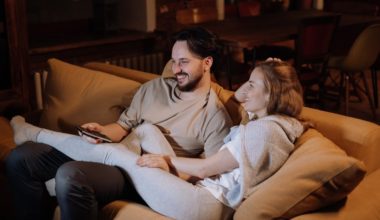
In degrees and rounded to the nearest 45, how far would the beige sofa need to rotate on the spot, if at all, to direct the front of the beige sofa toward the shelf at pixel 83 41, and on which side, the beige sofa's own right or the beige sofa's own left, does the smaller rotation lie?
approximately 90° to the beige sofa's own right

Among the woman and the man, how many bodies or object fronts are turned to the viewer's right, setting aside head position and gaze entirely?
0

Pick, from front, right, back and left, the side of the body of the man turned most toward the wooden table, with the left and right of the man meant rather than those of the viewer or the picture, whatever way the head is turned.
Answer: back

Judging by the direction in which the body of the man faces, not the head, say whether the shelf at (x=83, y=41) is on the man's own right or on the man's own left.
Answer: on the man's own right

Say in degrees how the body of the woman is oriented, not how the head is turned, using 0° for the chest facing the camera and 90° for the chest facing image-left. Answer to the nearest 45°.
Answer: approximately 90°

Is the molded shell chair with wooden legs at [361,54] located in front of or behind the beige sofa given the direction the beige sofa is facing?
behind

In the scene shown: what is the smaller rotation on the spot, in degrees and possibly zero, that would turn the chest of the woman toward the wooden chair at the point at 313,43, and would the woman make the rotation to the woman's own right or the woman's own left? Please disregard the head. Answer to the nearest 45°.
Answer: approximately 135° to the woman's own right

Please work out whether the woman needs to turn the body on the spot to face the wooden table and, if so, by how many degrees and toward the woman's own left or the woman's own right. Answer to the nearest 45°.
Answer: approximately 90° to the woman's own right

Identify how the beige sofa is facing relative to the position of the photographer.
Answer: facing the viewer and to the left of the viewer

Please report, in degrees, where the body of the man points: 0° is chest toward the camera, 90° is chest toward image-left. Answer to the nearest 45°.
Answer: approximately 45°

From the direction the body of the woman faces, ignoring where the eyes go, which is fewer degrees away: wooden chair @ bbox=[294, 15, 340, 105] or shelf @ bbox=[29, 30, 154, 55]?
the shelf

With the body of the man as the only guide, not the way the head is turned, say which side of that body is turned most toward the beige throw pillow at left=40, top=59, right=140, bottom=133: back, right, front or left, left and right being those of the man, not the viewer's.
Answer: right

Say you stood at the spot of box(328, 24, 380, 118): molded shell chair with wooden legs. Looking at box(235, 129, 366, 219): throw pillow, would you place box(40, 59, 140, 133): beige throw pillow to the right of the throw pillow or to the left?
right
